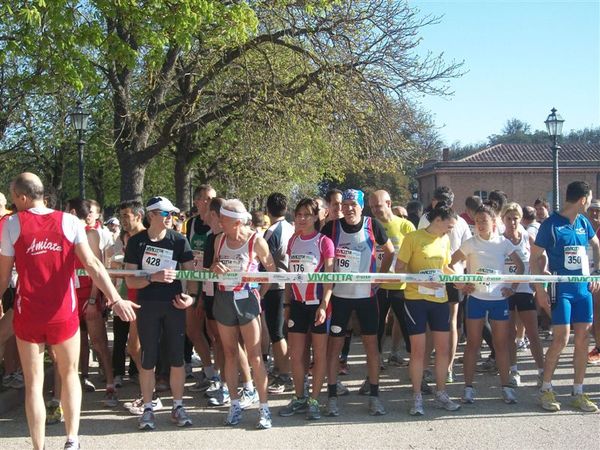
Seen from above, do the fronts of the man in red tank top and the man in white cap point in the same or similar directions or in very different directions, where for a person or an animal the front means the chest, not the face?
very different directions

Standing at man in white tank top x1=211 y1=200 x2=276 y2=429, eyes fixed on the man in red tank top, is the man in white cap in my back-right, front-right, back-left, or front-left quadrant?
front-right

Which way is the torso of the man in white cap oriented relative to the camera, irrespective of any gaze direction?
toward the camera

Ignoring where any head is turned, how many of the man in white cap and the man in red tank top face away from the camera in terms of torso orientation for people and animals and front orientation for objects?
1

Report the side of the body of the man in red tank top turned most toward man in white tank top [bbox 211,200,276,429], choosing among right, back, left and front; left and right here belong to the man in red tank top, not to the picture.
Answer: right

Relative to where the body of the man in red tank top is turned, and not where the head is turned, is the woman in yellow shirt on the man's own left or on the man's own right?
on the man's own right

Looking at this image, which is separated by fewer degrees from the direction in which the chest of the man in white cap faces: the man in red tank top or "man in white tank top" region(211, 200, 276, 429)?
the man in red tank top

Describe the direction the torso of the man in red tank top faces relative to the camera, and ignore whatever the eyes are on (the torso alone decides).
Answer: away from the camera

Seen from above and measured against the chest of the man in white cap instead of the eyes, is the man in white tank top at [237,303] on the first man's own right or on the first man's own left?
on the first man's own left

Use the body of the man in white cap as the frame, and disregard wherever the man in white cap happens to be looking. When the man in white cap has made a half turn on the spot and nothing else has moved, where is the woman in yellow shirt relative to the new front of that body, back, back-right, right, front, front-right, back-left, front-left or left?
right

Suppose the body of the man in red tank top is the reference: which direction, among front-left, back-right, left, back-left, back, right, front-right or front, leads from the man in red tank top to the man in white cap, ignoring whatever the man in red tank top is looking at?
front-right
